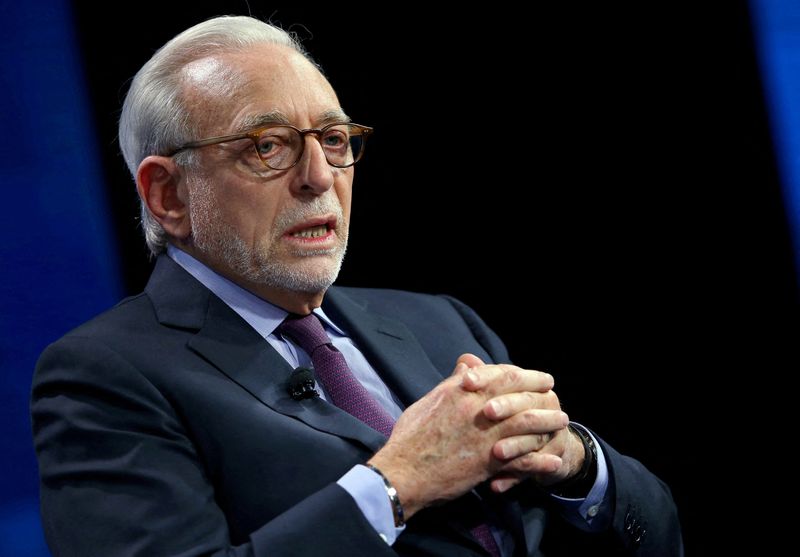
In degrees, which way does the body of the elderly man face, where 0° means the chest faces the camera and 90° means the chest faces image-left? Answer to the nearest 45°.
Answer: approximately 315°
